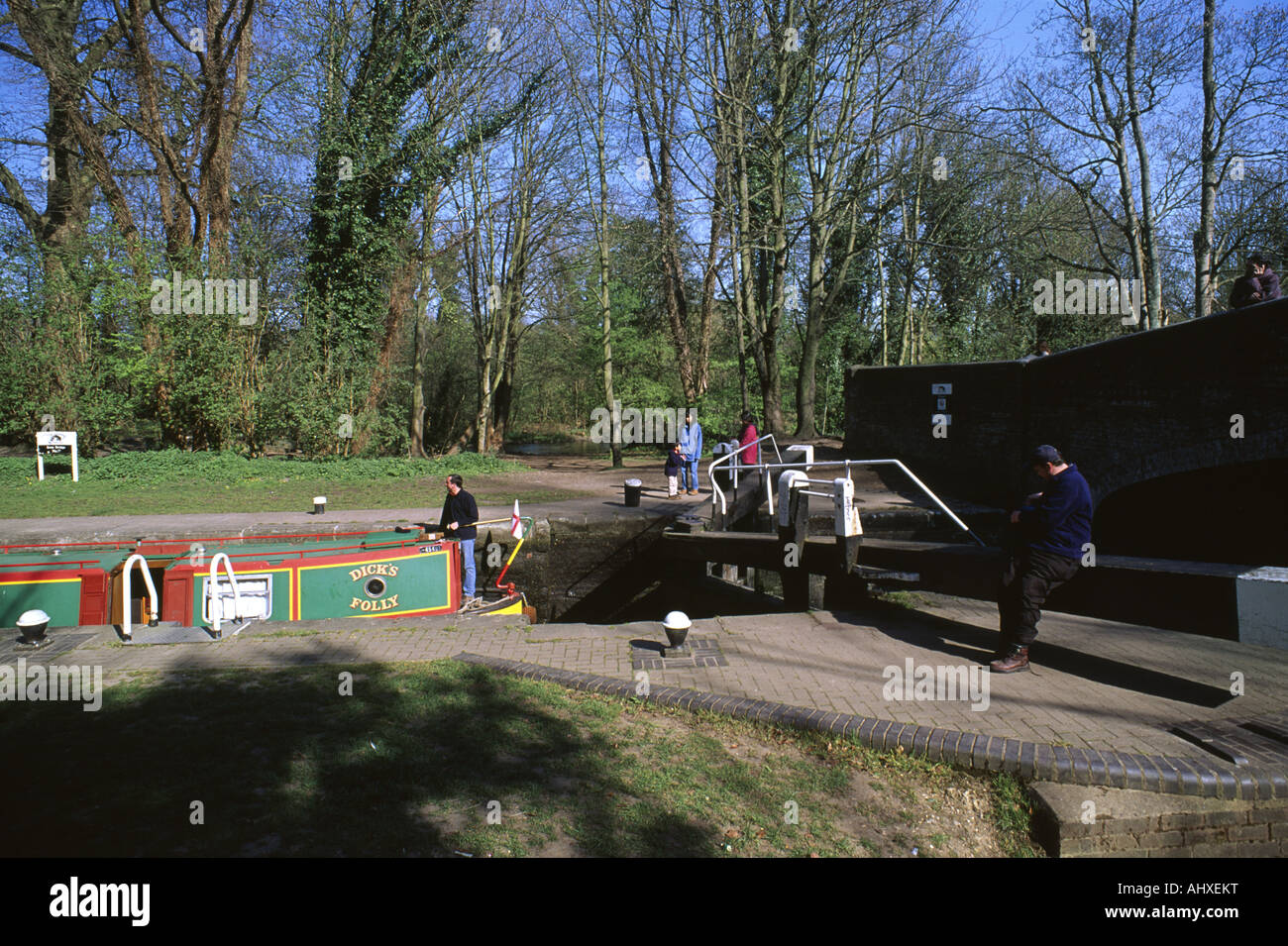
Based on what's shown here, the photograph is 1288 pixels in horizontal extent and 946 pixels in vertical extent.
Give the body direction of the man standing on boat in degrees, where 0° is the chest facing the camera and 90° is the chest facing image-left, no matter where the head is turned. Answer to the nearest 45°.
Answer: approximately 45°

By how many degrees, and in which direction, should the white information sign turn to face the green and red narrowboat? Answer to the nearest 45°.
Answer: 0° — it already faces it

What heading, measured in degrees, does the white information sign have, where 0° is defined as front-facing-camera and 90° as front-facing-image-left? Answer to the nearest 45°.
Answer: approximately 0°

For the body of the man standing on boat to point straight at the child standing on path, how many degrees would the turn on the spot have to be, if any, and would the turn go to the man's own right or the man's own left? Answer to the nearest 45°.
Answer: approximately 180°

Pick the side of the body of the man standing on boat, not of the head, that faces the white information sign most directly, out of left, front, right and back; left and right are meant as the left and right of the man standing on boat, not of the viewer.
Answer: right

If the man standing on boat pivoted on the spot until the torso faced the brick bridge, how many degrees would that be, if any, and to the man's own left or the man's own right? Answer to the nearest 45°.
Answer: approximately 135° to the man's own left

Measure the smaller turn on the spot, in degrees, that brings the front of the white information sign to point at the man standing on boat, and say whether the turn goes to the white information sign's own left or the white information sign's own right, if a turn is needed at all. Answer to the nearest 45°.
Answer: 0° — it already faces them

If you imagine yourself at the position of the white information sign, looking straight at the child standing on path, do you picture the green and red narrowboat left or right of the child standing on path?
right
